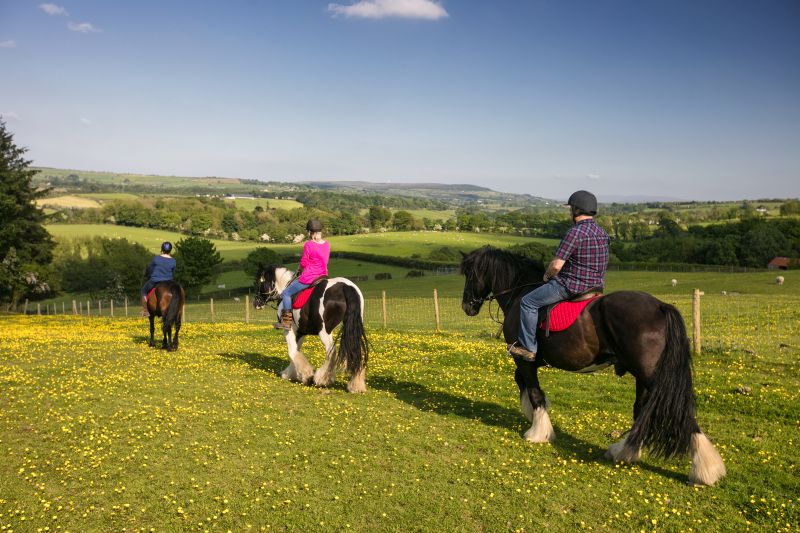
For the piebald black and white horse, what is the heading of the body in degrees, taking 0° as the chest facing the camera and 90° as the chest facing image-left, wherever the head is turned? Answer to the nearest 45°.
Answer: approximately 135°

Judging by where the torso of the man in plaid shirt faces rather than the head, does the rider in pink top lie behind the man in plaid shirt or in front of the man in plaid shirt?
in front

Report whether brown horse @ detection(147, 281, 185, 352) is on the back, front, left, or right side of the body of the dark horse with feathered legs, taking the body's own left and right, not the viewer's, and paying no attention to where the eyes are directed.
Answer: front

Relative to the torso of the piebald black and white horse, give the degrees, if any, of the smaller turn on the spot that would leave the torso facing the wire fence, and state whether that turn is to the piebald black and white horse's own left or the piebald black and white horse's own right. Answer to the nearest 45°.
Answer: approximately 90° to the piebald black and white horse's own right

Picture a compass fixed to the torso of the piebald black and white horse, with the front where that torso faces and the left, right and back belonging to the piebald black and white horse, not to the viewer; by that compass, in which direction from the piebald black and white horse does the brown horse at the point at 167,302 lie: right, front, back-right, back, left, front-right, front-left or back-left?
front

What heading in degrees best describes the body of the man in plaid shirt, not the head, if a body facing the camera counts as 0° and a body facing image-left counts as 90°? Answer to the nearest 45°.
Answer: approximately 135°

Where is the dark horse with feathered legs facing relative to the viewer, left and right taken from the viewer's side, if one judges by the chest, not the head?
facing away from the viewer and to the left of the viewer

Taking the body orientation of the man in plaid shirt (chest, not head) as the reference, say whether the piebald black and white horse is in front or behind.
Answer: in front

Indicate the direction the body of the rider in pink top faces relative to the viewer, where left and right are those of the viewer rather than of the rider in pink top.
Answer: facing away from the viewer and to the left of the viewer

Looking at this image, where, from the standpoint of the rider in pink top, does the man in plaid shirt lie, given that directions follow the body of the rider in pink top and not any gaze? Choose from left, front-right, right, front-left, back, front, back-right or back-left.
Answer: back
